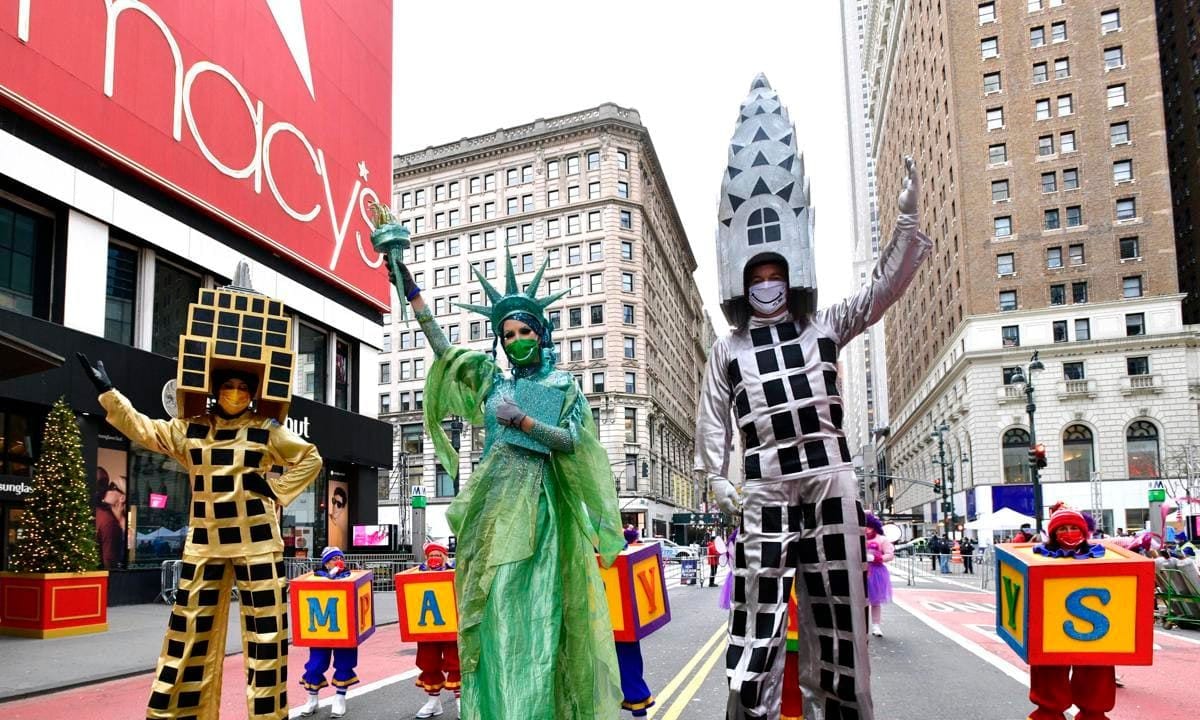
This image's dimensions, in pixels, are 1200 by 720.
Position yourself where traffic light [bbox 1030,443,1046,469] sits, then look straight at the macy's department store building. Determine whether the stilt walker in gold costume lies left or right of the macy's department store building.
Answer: left

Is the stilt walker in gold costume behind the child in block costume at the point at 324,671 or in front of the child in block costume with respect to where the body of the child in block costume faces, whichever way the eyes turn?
in front

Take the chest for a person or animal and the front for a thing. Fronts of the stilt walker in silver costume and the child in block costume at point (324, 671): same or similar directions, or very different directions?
same or similar directions

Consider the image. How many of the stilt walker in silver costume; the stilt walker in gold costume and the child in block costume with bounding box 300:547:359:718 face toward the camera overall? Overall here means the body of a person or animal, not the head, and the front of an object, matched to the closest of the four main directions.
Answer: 3

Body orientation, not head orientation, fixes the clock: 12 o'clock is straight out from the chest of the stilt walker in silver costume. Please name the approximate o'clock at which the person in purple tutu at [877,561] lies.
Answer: The person in purple tutu is roughly at 6 o'clock from the stilt walker in silver costume.

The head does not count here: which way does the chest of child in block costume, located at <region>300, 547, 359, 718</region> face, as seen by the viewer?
toward the camera

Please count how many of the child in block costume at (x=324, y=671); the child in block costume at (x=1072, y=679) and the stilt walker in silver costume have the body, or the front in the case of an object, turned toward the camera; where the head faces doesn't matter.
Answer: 3

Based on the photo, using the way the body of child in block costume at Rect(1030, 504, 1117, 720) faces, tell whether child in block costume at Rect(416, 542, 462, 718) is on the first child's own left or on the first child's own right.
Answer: on the first child's own right

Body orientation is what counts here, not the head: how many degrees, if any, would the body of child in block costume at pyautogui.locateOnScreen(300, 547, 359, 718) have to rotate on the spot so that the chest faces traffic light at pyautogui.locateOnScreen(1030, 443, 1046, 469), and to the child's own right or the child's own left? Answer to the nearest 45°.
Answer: approximately 135° to the child's own left

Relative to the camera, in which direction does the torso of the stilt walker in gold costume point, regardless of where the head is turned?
toward the camera
